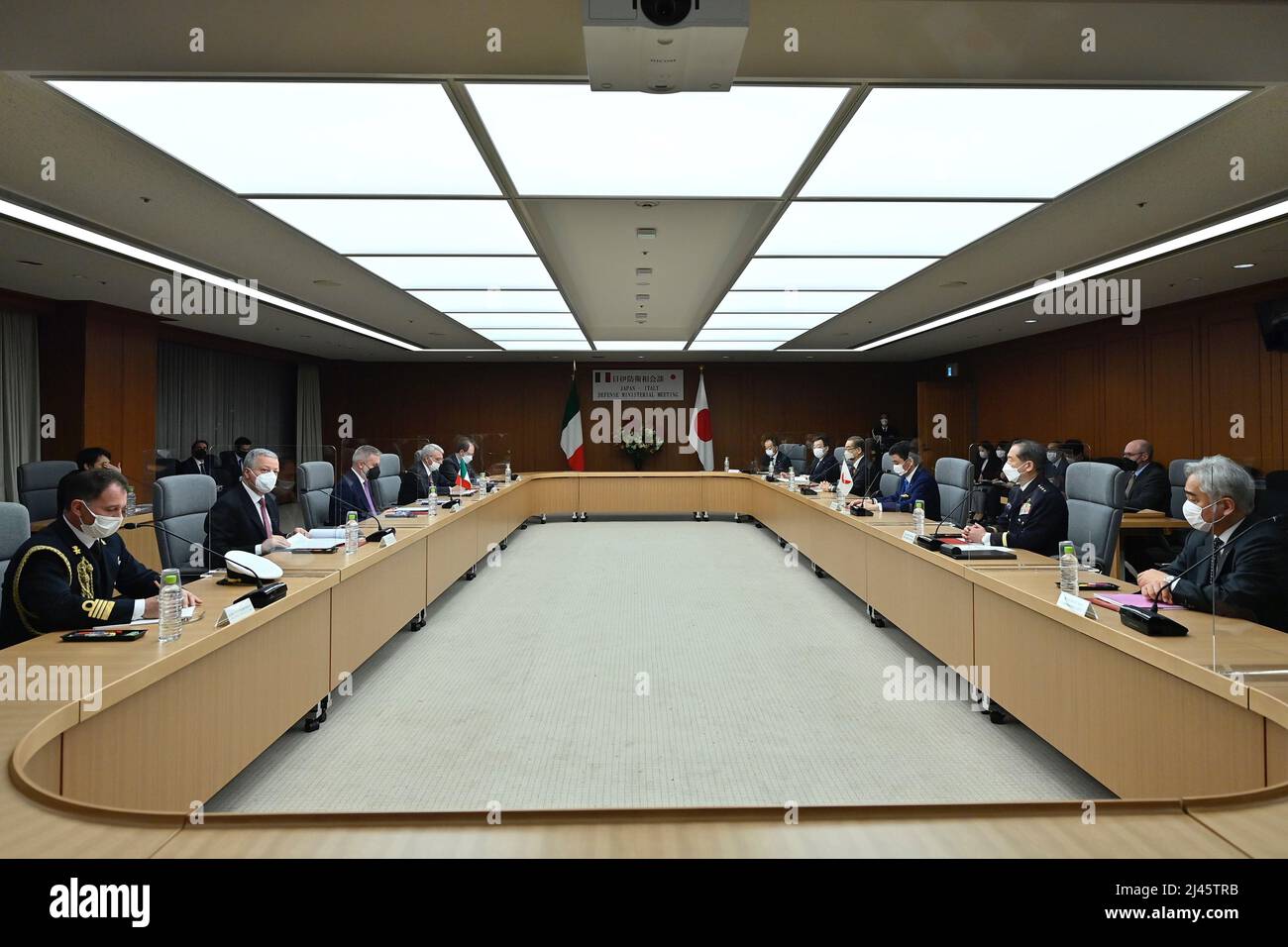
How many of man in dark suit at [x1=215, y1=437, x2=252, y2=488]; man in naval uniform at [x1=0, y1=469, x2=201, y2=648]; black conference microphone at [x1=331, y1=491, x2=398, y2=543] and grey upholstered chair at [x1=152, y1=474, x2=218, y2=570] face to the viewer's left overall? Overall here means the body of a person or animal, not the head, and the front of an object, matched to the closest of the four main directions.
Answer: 1

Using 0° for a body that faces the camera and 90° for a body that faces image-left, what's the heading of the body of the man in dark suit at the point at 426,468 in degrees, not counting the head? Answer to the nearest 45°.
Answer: approximately 315°

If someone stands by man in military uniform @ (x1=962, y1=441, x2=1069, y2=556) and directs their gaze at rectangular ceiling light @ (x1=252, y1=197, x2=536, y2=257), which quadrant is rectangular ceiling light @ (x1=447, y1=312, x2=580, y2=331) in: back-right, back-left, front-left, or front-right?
front-right

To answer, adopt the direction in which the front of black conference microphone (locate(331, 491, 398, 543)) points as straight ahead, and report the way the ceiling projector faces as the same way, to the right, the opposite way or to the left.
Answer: to the left

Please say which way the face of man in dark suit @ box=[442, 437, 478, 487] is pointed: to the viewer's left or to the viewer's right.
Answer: to the viewer's right

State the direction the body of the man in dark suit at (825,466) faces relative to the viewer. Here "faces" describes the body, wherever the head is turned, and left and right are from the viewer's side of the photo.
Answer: facing the viewer and to the left of the viewer

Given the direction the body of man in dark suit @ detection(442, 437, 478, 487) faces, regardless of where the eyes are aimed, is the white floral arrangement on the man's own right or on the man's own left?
on the man's own left

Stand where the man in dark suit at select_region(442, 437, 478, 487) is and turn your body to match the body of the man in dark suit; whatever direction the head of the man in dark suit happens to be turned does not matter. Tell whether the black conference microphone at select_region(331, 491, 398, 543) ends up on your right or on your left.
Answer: on your right

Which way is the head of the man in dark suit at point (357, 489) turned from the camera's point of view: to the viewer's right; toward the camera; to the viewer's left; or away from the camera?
to the viewer's right

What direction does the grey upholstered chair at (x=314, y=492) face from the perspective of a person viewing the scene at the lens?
facing the viewer and to the right of the viewer

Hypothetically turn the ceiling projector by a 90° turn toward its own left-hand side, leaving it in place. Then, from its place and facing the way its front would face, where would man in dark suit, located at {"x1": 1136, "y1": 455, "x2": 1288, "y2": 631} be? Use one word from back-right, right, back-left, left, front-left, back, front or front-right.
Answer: front

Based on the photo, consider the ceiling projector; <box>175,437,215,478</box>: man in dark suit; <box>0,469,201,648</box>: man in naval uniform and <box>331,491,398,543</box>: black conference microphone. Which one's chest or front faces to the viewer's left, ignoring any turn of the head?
the black conference microphone

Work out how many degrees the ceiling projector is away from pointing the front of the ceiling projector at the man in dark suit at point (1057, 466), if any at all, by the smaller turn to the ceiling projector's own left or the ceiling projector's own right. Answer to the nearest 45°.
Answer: approximately 135° to the ceiling projector's own left
